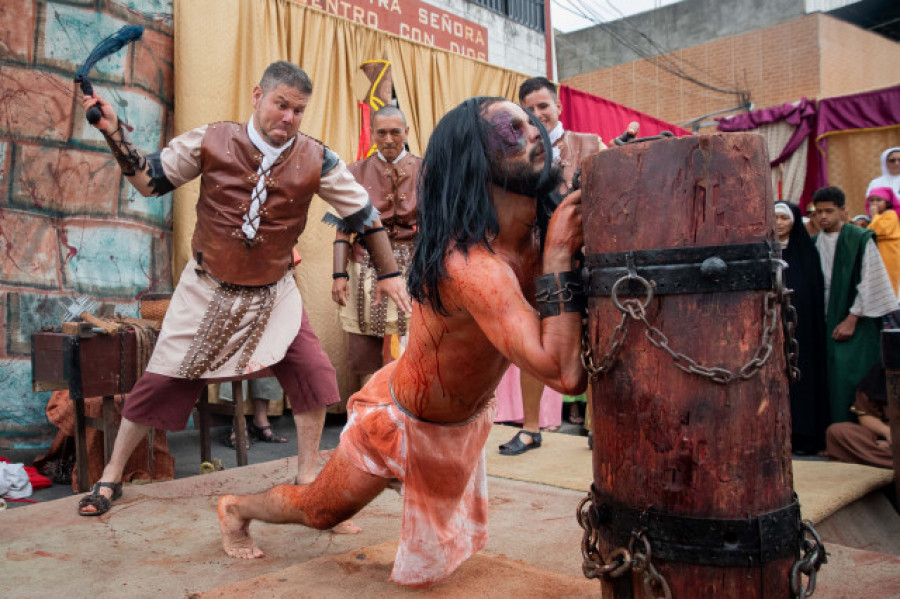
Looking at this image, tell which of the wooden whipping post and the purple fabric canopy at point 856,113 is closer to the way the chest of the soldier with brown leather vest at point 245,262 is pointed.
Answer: the wooden whipping post

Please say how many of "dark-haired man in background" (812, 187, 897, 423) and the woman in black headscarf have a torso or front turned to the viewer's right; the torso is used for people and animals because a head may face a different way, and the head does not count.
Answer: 0

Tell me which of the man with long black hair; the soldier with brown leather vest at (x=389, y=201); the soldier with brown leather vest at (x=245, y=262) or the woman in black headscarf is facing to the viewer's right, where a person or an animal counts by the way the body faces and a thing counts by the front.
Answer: the man with long black hair

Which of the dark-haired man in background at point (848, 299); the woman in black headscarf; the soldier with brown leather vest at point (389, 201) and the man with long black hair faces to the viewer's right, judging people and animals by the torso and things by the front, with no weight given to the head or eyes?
the man with long black hair

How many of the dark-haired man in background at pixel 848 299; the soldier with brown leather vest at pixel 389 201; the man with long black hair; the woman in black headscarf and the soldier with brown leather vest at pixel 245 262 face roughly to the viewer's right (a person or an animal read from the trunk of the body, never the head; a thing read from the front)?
1

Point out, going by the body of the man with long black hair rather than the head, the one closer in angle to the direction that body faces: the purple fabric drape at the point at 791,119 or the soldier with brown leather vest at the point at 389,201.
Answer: the purple fabric drape

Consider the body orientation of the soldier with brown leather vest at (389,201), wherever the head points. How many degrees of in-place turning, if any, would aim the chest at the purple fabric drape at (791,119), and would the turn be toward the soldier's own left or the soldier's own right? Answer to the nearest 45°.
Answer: approximately 135° to the soldier's own left

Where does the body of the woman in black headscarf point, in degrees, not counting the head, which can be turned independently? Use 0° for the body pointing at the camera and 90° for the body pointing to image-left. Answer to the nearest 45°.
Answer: approximately 45°

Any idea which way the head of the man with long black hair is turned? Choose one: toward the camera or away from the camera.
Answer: toward the camera

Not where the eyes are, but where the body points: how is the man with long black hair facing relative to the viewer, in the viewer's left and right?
facing to the right of the viewer

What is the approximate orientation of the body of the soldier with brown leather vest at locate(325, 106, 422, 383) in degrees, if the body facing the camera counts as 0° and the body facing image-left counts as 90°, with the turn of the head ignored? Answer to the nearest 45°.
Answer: approximately 0°

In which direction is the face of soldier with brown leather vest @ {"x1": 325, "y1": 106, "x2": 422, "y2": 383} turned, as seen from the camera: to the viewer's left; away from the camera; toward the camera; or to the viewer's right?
toward the camera

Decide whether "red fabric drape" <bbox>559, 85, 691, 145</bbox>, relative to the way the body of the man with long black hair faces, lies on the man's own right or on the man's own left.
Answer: on the man's own left
